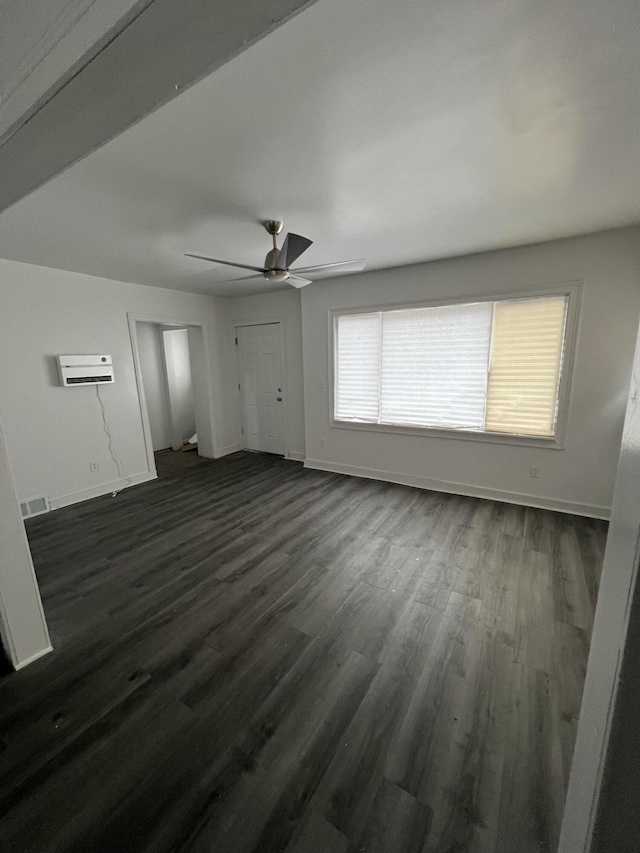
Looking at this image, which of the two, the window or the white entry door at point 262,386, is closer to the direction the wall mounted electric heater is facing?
the window

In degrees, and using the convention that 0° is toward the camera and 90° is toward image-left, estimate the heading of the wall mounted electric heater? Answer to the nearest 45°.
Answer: approximately 315°

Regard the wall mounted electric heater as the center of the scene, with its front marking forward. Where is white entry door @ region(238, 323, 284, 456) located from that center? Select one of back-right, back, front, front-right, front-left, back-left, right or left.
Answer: front-left

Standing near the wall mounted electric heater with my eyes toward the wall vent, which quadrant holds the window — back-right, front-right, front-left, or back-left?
back-left

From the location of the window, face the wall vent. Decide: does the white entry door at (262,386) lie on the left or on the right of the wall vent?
right
